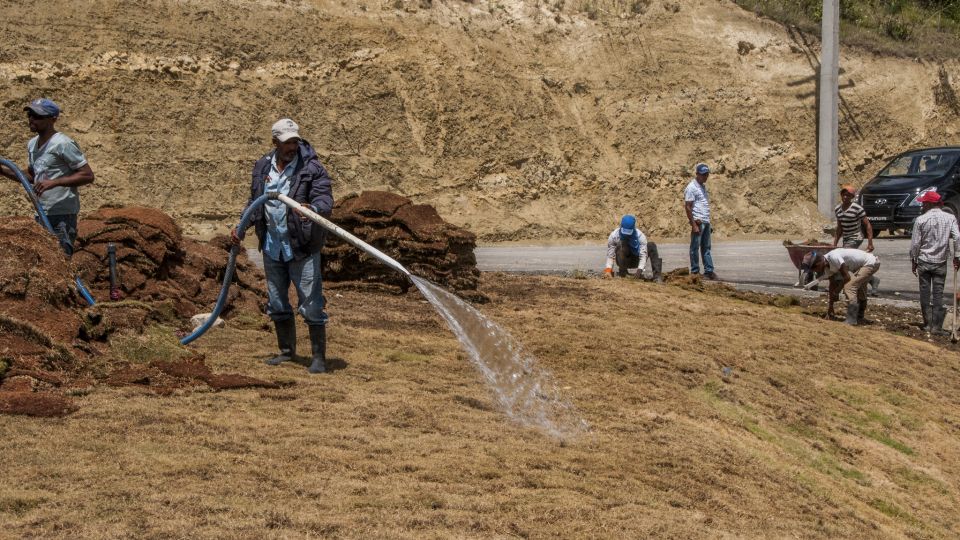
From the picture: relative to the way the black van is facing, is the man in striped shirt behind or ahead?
ahead

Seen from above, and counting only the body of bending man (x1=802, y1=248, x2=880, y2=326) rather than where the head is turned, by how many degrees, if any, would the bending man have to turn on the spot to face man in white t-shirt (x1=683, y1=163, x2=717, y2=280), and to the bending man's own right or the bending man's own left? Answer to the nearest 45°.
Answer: approximately 45° to the bending man's own right

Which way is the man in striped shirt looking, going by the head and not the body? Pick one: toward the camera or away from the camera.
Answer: toward the camera

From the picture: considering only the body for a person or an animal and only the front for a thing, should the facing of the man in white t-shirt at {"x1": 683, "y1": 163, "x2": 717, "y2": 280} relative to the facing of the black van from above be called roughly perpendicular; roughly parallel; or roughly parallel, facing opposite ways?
roughly perpendicular

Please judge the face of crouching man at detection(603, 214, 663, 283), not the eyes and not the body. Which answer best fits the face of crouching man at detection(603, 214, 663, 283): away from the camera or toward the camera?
toward the camera

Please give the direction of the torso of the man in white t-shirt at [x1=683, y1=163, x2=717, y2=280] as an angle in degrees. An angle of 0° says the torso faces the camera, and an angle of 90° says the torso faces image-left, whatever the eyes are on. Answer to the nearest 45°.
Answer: approximately 315°

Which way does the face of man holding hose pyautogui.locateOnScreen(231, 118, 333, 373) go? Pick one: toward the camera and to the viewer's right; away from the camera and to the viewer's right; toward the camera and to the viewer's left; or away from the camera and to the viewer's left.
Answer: toward the camera and to the viewer's right

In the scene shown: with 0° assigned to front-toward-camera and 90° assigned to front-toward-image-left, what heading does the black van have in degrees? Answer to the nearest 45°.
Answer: approximately 45°

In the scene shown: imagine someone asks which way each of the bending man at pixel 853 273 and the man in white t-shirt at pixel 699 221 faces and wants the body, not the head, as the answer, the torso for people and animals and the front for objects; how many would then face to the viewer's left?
1

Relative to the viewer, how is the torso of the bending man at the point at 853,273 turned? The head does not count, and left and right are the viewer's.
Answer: facing to the left of the viewer

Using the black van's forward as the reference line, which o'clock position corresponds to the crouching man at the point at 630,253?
The crouching man is roughly at 11 o'clock from the black van.

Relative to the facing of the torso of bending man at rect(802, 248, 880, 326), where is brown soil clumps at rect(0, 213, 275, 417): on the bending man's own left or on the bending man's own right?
on the bending man's own left

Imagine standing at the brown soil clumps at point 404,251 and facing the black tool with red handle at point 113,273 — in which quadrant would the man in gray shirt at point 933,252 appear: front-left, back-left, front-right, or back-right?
back-left
